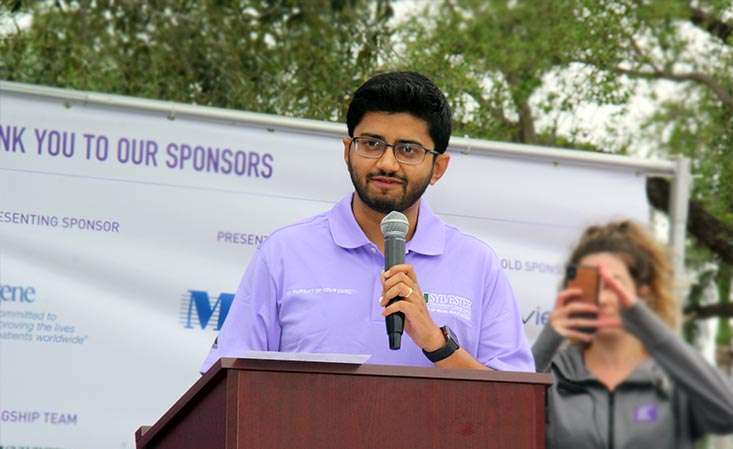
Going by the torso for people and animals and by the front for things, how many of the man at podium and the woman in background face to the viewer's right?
0

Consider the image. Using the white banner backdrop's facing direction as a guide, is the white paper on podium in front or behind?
in front

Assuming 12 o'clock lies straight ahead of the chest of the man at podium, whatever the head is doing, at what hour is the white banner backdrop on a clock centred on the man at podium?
The white banner backdrop is roughly at 5 o'clock from the man at podium.

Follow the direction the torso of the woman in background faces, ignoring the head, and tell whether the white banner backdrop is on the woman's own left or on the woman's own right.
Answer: on the woman's own right

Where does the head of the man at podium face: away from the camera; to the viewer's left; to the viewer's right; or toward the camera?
toward the camera

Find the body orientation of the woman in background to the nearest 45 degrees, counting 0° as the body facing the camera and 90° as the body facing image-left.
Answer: approximately 45°

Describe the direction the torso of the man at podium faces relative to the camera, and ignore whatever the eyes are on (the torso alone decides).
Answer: toward the camera

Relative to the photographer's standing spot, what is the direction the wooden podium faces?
facing the viewer and to the right of the viewer

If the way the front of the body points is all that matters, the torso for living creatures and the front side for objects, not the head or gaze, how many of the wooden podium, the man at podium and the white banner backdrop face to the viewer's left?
0

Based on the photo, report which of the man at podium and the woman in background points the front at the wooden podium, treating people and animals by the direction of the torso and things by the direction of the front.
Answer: the man at podium

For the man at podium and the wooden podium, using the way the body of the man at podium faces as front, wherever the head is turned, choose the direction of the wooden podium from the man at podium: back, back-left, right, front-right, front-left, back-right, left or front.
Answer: front

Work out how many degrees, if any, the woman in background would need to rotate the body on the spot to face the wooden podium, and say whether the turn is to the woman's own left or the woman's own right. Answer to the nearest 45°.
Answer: approximately 90° to the woman's own right
